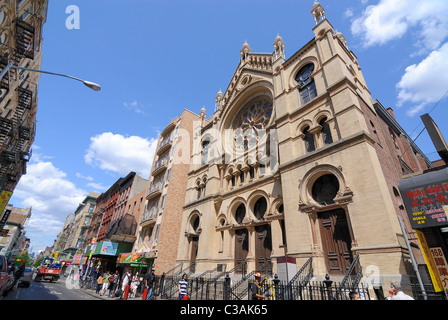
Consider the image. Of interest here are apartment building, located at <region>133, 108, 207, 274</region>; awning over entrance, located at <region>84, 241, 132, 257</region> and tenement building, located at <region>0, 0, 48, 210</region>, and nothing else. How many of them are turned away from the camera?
0

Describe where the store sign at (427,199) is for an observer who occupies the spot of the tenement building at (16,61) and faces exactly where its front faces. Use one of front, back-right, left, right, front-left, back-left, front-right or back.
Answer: front

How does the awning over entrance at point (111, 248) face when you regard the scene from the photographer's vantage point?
facing the viewer and to the left of the viewer

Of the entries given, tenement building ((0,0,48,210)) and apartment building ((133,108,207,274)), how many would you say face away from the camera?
0

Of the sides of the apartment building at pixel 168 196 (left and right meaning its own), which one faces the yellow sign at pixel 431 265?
left

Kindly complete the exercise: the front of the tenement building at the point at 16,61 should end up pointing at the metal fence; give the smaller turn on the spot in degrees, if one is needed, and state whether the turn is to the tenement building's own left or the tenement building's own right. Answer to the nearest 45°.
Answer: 0° — it already faces it

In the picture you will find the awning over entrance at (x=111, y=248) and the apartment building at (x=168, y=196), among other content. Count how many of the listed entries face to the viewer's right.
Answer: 0

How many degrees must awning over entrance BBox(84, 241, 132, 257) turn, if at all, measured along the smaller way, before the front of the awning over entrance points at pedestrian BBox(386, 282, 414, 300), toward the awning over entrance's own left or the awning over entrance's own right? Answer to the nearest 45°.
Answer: approximately 45° to the awning over entrance's own left

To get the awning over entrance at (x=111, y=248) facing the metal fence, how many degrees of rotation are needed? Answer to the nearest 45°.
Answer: approximately 45° to its left

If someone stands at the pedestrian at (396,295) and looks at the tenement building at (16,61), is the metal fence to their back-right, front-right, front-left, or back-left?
front-right

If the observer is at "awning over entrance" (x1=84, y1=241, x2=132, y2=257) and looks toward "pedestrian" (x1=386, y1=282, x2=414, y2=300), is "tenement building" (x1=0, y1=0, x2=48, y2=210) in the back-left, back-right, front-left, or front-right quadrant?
front-right

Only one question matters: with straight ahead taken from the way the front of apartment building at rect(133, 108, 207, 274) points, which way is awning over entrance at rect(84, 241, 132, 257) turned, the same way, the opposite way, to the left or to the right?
the same way

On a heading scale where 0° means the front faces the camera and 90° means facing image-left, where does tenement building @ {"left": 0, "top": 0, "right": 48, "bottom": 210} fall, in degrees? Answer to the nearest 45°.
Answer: approximately 315°
